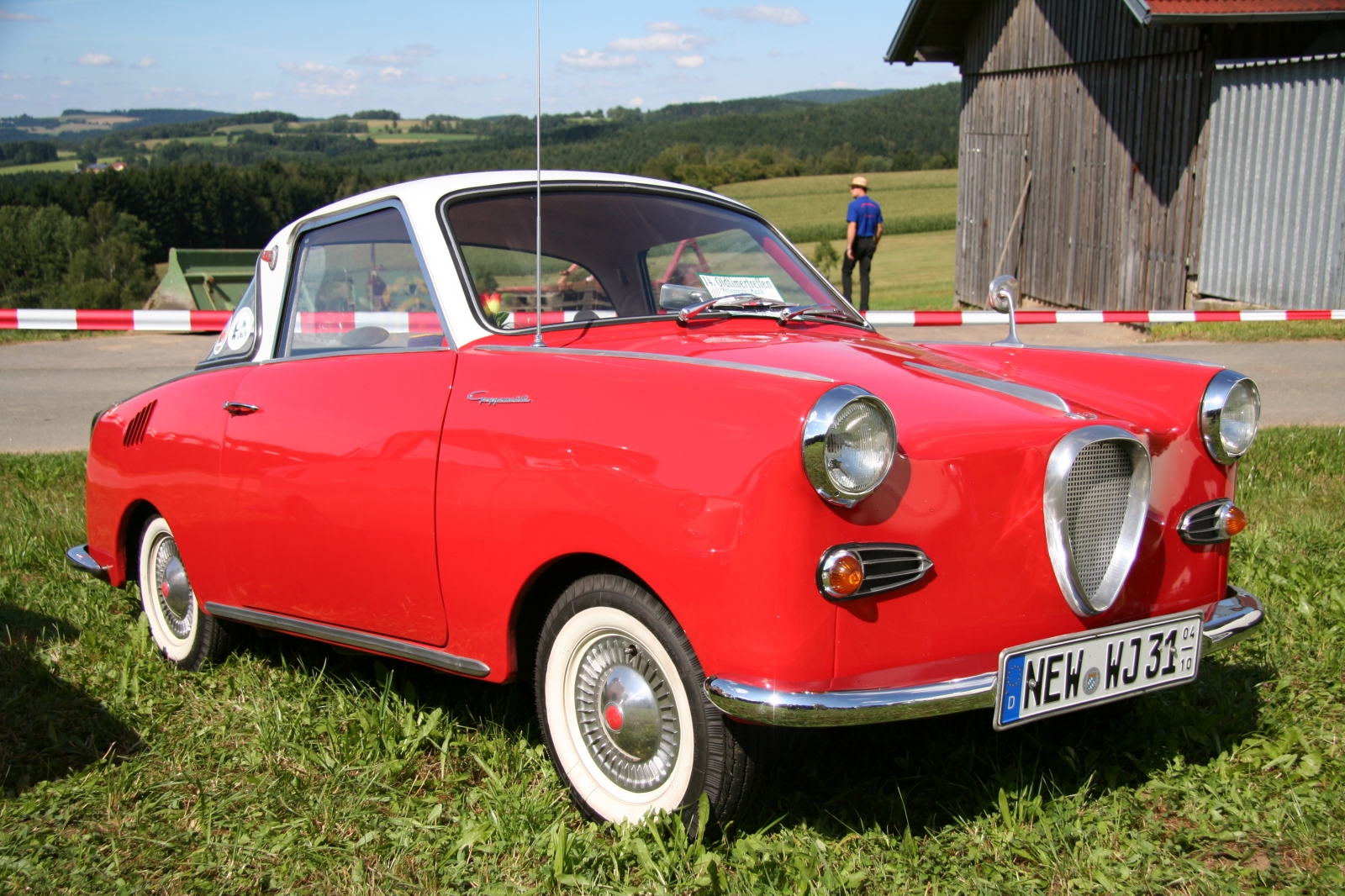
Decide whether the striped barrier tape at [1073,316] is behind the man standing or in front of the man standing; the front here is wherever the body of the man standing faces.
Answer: behind

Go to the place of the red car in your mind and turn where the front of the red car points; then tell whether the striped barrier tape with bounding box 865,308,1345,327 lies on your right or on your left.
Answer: on your left

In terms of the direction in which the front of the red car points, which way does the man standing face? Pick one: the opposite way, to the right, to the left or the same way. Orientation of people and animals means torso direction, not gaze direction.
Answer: the opposite way

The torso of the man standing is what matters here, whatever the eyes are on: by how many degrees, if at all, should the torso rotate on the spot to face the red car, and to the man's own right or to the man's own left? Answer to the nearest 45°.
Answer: approximately 135° to the man's own left

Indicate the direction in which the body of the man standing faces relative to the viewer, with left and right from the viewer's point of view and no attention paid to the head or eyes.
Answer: facing away from the viewer and to the left of the viewer

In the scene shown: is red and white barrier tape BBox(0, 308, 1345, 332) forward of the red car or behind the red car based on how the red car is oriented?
behind

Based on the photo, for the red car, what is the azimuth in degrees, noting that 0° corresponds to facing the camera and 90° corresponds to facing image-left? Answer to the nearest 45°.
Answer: approximately 315°

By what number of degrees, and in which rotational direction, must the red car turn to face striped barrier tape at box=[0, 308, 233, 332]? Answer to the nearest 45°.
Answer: approximately 180°
